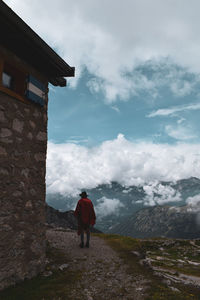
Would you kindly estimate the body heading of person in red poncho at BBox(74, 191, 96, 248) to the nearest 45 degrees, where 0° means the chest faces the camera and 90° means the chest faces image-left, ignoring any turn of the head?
approximately 180°

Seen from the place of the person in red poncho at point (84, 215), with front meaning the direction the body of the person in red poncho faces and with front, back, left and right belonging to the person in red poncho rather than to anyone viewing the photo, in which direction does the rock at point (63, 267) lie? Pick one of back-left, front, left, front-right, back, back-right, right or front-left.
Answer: back

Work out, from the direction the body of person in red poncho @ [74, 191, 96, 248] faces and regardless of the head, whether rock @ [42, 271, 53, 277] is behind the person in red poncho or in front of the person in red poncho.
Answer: behind
